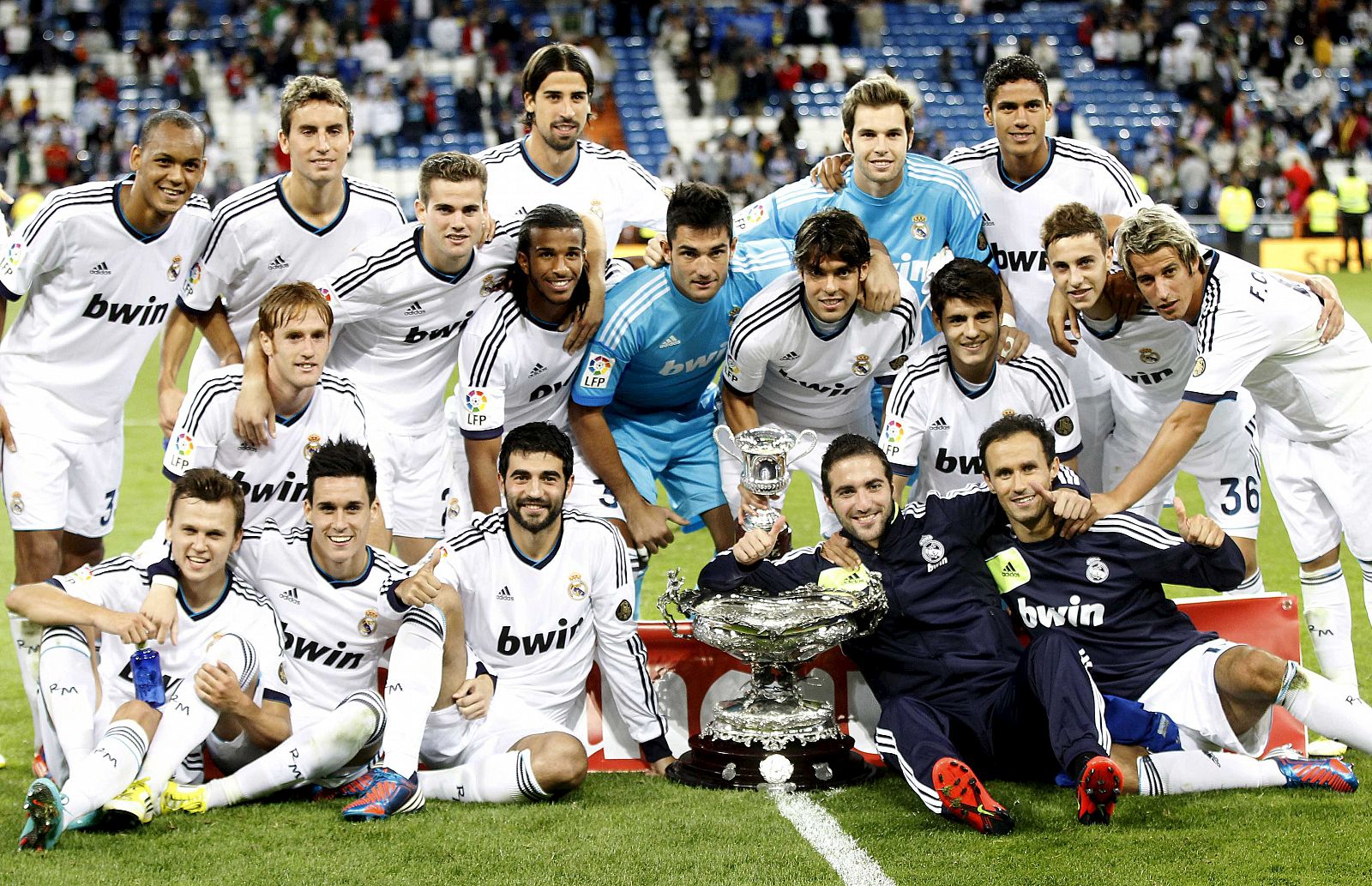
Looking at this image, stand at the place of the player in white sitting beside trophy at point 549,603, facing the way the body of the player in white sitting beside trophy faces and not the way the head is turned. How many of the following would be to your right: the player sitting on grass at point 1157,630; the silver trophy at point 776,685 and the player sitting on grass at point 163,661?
1

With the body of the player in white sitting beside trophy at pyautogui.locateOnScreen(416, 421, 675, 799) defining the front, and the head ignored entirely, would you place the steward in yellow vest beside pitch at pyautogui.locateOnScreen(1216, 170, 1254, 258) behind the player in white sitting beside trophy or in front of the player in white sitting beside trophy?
behind

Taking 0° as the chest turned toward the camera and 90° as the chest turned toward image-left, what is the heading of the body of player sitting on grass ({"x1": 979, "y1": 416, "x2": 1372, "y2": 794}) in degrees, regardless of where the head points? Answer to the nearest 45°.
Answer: approximately 0°

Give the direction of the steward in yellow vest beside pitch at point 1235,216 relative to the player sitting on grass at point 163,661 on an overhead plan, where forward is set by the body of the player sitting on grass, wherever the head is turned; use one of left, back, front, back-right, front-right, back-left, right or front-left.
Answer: back-left

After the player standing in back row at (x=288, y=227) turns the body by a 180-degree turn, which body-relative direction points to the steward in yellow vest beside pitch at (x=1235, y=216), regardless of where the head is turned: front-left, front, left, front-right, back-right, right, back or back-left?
front-right

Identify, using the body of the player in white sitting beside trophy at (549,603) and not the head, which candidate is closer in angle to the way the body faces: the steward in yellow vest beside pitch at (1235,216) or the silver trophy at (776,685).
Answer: the silver trophy

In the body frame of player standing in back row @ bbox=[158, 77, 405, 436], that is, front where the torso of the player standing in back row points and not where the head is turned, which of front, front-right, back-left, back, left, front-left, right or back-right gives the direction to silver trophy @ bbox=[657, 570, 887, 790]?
front-left
